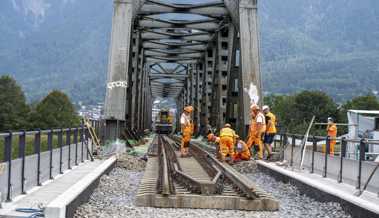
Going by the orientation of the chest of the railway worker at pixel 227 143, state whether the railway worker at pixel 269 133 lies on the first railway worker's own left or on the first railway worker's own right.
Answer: on the first railway worker's own right

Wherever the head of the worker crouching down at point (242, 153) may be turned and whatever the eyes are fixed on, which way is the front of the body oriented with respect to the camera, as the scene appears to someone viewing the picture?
to the viewer's left

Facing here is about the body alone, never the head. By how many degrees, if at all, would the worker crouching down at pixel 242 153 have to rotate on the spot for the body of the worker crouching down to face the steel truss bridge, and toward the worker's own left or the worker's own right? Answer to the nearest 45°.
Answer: approximately 90° to the worker's own right
